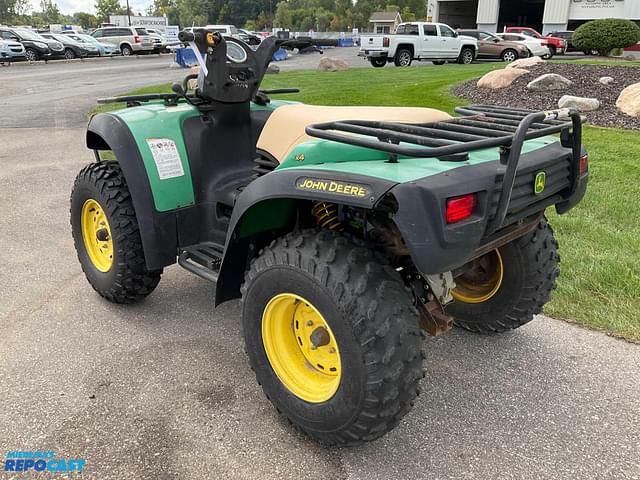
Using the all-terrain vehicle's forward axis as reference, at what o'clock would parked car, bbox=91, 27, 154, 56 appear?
The parked car is roughly at 1 o'clock from the all-terrain vehicle.

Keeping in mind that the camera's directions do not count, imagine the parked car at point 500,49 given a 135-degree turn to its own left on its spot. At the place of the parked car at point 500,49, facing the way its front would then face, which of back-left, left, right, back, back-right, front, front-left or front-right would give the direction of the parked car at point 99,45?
front-left

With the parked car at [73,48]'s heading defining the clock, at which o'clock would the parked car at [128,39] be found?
the parked car at [128,39] is roughly at 9 o'clock from the parked car at [73,48].

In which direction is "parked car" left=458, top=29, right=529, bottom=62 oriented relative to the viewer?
to the viewer's right

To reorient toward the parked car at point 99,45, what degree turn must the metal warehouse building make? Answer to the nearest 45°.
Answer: approximately 45° to its right

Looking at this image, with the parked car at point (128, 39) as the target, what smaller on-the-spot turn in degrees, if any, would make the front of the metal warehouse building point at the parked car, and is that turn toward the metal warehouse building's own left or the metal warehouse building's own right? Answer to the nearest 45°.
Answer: approximately 45° to the metal warehouse building's own right

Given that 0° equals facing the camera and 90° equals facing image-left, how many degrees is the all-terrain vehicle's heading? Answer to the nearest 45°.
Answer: approximately 135°

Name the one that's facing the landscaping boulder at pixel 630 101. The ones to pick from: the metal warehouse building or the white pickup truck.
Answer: the metal warehouse building

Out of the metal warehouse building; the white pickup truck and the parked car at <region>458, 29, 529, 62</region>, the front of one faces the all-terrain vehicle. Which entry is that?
the metal warehouse building

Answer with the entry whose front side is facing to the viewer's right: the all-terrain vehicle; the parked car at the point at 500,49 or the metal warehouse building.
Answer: the parked car
